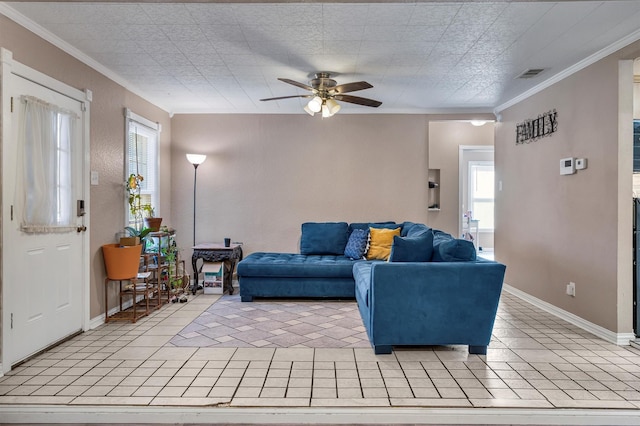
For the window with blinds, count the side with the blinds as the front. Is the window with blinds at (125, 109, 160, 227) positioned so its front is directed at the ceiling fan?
yes

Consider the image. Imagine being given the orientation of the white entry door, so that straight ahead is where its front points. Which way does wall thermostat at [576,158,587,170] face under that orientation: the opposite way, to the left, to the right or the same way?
the opposite way

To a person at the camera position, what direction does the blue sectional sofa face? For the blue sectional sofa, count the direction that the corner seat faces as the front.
facing the viewer and to the left of the viewer

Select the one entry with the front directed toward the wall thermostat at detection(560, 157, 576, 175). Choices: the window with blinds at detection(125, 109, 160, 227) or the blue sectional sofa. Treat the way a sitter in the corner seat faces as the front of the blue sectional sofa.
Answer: the window with blinds

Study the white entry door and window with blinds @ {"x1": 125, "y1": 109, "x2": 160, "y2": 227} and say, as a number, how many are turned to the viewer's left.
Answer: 0

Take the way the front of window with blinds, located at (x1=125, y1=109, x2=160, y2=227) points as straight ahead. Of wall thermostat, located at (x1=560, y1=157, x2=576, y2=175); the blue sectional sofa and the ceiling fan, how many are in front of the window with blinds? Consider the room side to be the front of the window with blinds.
3

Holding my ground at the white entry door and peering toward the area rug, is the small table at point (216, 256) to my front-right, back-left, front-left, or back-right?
front-left

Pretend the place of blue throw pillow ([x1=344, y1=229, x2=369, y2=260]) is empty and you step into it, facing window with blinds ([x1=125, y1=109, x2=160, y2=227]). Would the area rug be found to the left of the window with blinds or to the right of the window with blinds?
left

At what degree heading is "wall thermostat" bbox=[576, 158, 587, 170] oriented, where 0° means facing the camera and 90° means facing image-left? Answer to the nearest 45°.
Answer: approximately 45°

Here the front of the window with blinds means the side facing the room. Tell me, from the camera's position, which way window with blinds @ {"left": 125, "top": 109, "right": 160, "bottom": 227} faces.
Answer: facing the viewer and to the right of the viewer

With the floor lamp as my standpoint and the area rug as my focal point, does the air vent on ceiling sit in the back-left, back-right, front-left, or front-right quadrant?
front-left

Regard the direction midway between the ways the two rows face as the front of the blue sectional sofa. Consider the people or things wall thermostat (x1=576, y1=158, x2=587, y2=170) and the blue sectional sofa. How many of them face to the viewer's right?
0

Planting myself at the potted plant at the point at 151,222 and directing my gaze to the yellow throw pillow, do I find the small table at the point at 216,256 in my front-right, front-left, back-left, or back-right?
front-left

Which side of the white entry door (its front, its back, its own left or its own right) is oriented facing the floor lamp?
left

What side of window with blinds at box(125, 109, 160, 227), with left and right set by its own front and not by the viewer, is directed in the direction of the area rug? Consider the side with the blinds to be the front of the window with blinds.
front
